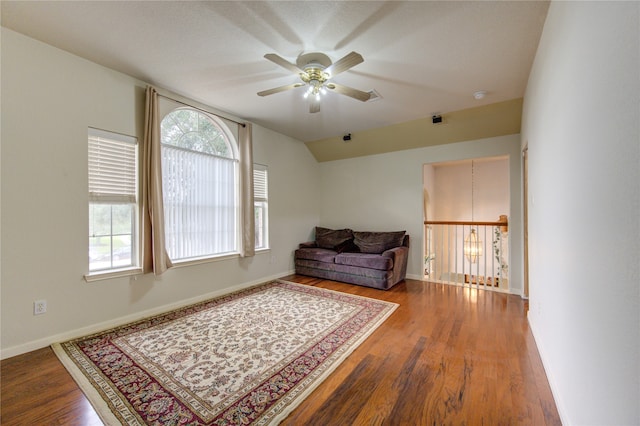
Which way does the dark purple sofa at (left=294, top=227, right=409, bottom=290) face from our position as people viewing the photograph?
facing the viewer and to the left of the viewer

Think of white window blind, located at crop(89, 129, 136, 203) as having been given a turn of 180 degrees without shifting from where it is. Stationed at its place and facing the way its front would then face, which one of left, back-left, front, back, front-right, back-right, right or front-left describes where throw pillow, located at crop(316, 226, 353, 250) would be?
back-right

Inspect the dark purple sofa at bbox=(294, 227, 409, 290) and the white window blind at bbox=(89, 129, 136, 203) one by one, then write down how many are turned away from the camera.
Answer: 0

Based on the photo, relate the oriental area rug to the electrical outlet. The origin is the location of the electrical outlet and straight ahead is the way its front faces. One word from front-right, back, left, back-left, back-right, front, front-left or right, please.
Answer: front

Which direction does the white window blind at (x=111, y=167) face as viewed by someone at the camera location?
facing the viewer and to the right of the viewer

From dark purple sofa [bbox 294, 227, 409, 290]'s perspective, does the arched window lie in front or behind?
in front

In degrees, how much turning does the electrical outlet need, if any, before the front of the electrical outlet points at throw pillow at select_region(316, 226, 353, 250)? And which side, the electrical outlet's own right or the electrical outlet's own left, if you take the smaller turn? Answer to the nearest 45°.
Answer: approximately 45° to the electrical outlet's own left

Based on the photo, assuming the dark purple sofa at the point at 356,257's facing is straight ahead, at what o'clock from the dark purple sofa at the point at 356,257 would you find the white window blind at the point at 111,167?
The white window blind is roughly at 12 o'clock from the dark purple sofa.

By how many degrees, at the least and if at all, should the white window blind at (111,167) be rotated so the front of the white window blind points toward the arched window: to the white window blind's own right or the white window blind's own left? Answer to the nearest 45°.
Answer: approximately 45° to the white window blind's own left

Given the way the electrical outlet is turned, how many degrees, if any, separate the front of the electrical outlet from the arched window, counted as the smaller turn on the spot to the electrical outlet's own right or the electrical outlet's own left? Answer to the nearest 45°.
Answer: approximately 45° to the electrical outlet's own left

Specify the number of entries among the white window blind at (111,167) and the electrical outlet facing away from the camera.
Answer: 0

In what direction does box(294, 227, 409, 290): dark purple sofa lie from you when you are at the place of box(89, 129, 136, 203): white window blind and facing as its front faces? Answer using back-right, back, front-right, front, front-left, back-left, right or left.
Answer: front-left
